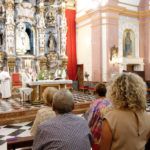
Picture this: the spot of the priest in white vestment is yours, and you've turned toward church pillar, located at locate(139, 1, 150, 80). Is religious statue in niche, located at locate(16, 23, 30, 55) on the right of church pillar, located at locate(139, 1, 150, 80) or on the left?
left

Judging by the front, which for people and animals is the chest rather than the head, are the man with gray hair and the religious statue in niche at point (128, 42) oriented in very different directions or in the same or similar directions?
very different directions

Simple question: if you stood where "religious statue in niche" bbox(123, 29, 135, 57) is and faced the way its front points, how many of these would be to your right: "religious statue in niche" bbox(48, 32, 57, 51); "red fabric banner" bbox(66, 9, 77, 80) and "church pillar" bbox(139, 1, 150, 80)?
2

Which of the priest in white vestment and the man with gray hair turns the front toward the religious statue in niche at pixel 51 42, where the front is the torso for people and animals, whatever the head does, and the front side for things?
the man with gray hair

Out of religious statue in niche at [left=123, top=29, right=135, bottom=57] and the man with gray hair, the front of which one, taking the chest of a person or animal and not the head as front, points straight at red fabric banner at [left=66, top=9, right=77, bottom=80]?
the man with gray hair

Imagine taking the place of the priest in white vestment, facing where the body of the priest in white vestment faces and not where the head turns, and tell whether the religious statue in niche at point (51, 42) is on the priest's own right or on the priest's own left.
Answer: on the priest's own left

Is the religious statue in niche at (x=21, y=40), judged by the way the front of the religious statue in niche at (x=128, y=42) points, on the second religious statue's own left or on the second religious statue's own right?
on the second religious statue's own right

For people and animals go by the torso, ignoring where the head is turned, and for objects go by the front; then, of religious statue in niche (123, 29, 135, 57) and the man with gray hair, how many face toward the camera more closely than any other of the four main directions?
1

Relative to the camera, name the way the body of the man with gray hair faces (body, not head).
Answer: away from the camera

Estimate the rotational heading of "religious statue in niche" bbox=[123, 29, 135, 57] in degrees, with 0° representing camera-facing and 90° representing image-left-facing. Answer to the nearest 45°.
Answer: approximately 0°

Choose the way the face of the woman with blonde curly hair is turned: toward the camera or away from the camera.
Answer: away from the camera

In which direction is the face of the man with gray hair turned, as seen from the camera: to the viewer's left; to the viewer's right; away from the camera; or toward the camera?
away from the camera

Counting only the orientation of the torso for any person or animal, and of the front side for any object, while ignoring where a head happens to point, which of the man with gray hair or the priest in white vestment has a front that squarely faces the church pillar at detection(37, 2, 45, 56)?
the man with gray hair
